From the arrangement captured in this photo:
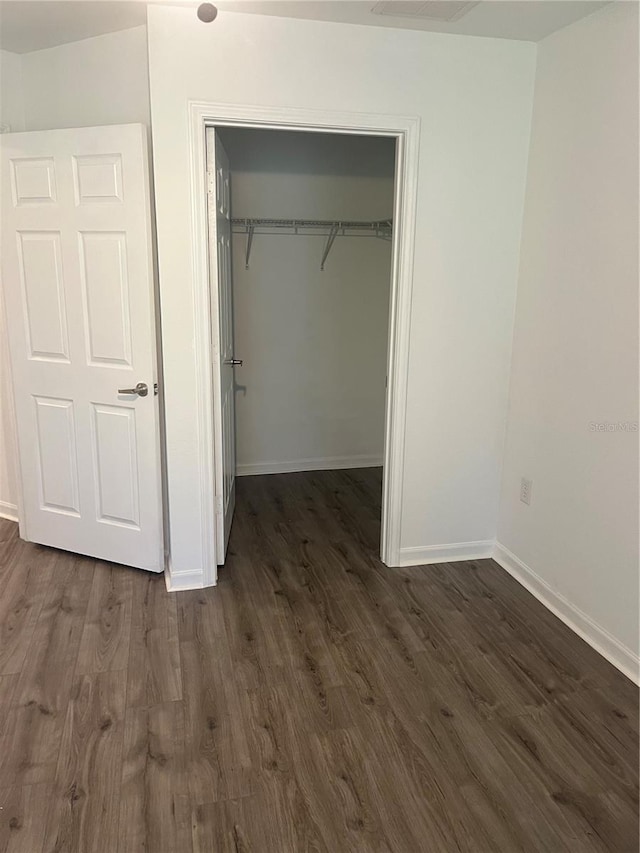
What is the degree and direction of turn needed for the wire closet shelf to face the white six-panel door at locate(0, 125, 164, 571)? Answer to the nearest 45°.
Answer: approximately 45° to its right

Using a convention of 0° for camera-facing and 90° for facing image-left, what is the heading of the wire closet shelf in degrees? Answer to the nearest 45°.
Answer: approximately 0°

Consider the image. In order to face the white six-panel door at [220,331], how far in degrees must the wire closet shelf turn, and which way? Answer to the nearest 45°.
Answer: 0° — it already faces it
